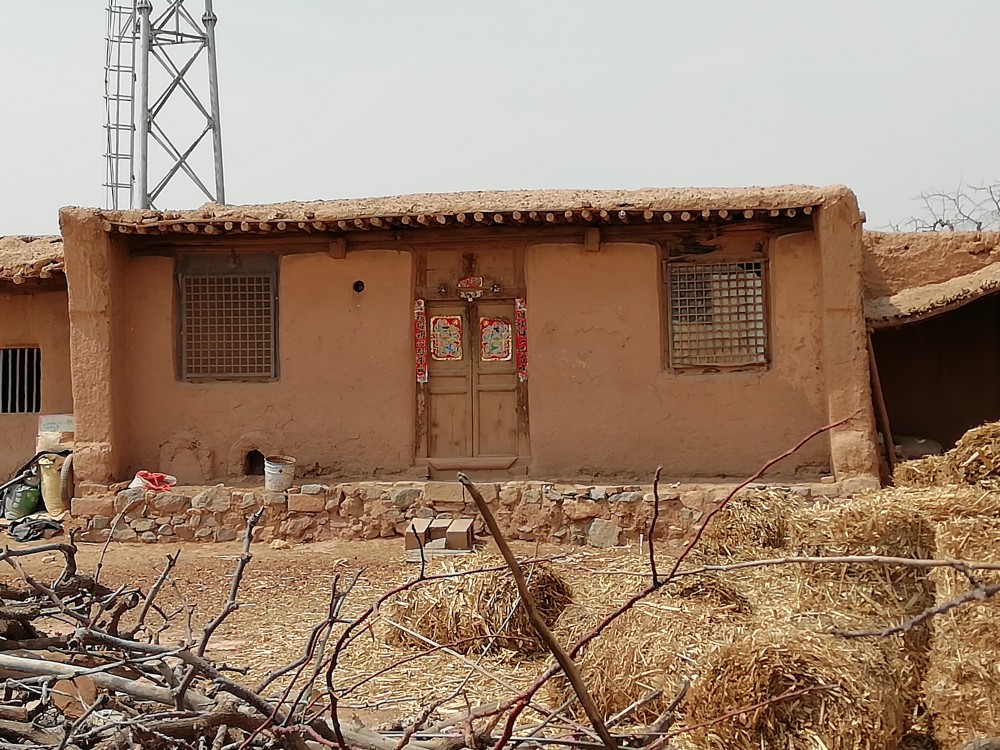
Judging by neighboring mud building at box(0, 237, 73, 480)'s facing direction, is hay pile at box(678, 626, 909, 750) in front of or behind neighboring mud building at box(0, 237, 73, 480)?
in front

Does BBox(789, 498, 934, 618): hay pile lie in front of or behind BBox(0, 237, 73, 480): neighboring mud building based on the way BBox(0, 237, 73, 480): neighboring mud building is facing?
in front

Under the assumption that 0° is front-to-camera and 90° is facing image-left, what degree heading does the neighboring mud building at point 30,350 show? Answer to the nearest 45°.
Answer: approximately 0°

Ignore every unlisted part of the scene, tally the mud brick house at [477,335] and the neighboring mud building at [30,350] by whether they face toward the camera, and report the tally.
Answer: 2

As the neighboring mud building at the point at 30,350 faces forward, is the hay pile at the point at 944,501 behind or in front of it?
in front

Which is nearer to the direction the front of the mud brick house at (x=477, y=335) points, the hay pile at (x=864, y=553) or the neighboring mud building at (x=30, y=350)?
the hay pile

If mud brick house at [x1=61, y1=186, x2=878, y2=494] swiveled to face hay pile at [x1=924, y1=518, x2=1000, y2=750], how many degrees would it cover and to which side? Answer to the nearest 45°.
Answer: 0° — it already faces it

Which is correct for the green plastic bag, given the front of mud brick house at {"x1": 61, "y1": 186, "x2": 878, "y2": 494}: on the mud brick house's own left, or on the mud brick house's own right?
on the mud brick house's own right

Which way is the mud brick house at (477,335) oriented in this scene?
toward the camera
